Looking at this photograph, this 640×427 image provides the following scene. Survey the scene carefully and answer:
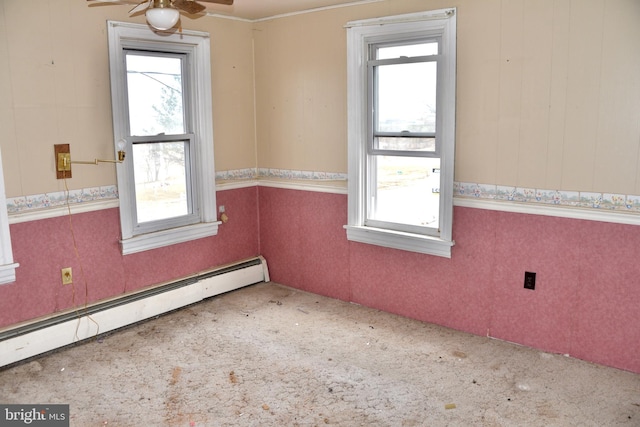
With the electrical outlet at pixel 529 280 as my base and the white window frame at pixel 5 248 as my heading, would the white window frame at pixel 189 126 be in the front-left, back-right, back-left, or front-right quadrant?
front-right

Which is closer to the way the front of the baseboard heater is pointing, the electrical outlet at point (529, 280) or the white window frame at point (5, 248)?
the electrical outlet

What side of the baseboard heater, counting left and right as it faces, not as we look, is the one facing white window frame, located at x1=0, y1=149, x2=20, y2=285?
right

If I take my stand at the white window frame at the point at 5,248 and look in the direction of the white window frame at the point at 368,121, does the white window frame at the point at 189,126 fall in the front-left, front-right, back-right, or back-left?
front-left

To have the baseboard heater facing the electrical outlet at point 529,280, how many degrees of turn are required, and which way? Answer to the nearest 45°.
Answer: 0° — it already faces it

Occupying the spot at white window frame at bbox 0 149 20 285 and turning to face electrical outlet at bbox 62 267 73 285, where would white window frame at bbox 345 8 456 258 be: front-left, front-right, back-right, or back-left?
front-right

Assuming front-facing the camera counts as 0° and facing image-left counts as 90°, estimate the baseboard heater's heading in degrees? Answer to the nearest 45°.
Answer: approximately 315°

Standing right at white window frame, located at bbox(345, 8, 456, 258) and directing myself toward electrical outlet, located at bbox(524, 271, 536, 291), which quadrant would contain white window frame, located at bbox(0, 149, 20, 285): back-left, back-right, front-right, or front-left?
back-right

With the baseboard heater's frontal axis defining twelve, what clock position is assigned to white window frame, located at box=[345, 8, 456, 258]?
The white window frame is roughly at 11 o'clock from the baseboard heater.

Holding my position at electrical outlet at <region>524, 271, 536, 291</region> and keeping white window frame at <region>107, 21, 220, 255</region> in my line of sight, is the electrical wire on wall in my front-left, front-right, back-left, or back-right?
front-left
